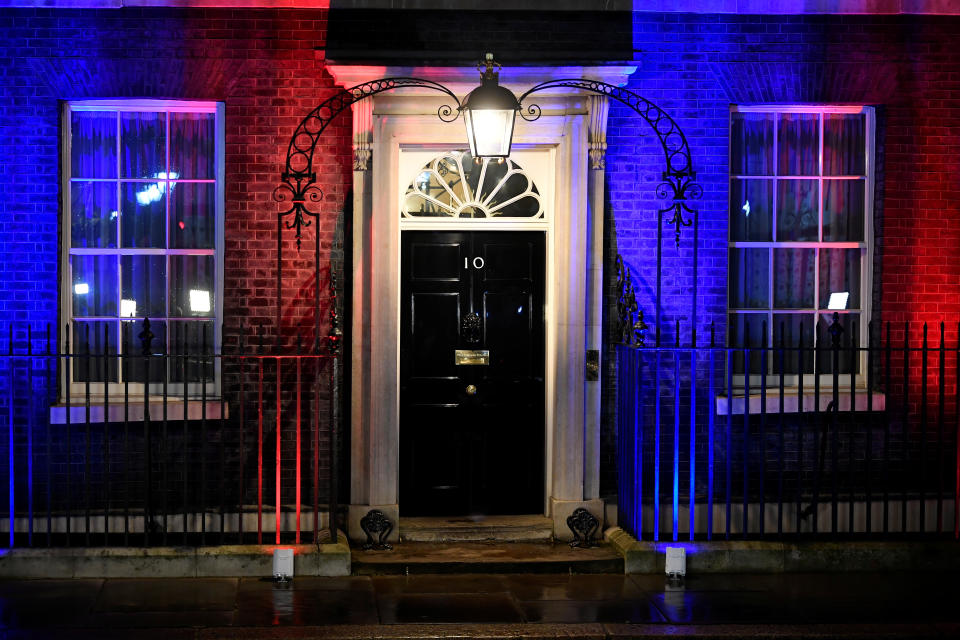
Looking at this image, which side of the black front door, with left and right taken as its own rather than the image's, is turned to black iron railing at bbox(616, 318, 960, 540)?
left

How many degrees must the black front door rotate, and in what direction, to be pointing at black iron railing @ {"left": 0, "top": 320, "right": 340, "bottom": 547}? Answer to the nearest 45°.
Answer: approximately 90° to its right

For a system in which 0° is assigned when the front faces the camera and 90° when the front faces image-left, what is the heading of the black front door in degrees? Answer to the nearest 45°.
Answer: approximately 0°
